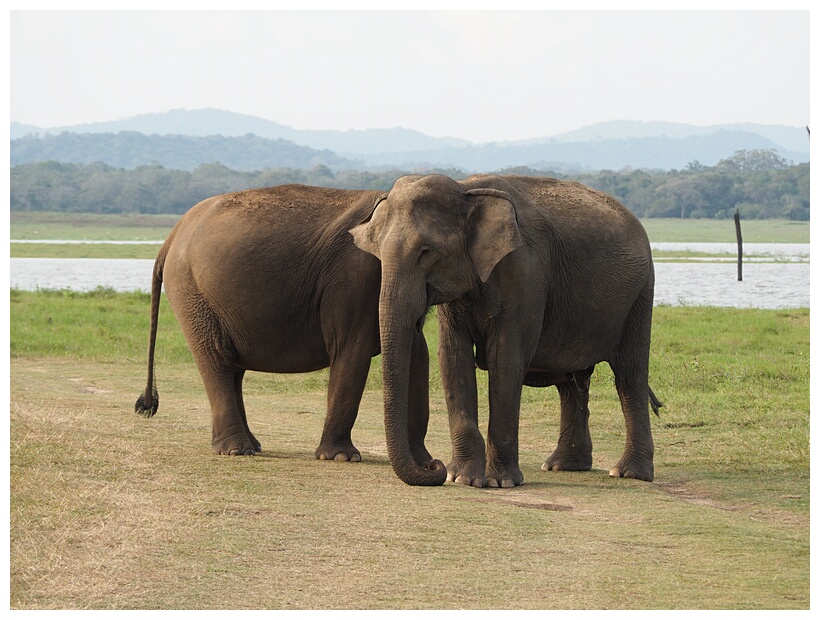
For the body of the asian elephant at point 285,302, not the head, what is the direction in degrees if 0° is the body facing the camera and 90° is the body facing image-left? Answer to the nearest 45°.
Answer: approximately 270°

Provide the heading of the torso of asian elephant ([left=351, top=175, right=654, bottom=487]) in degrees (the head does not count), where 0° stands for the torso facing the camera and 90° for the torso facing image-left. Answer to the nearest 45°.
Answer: approximately 45°

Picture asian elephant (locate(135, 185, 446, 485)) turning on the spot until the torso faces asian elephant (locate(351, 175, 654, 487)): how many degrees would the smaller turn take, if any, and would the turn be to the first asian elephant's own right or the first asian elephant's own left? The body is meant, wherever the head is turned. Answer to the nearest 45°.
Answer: approximately 45° to the first asian elephant's own right

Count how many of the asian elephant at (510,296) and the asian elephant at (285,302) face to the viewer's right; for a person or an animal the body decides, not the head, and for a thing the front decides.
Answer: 1
